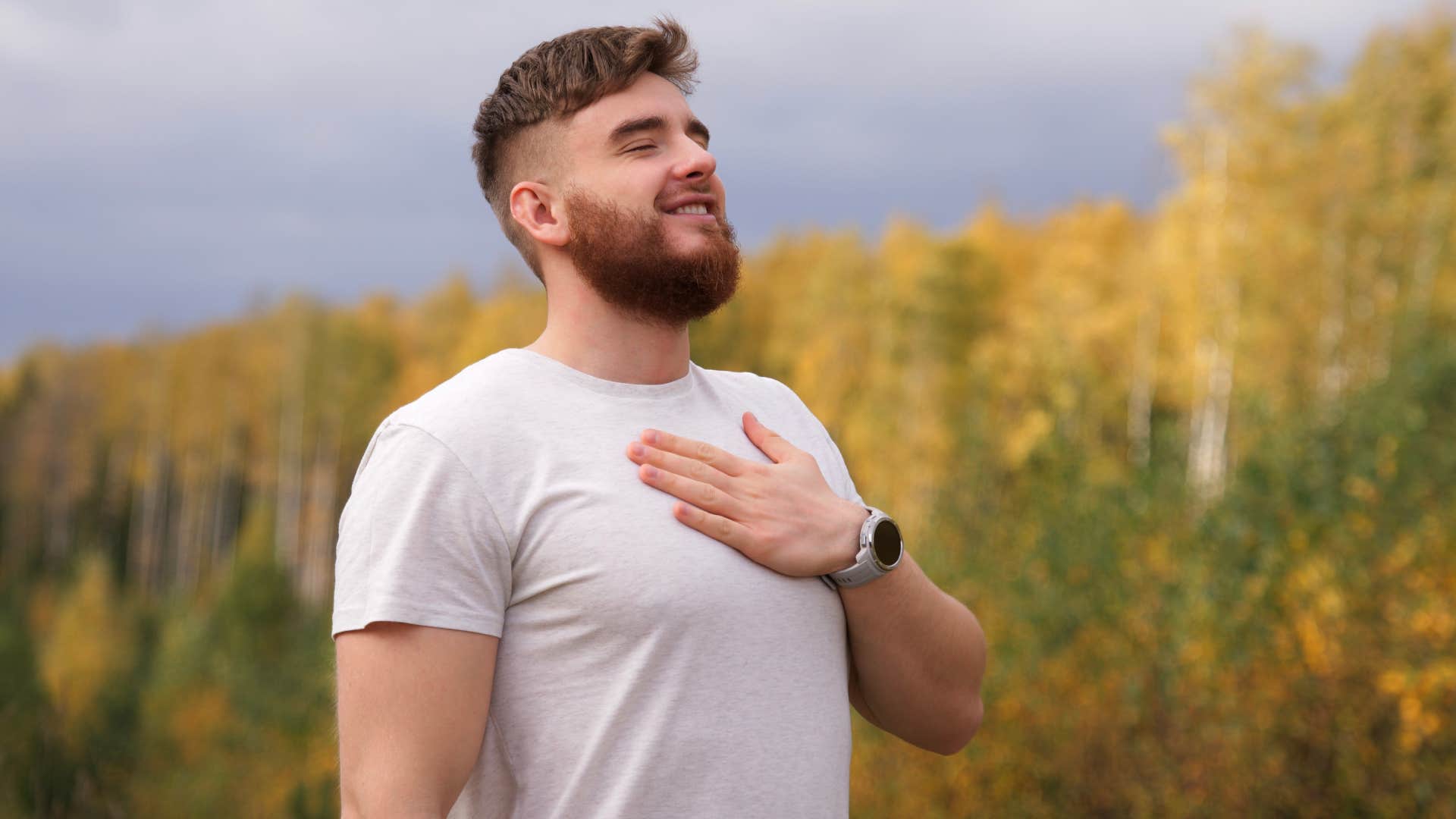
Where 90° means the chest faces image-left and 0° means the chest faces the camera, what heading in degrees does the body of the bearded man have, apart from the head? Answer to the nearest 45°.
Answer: approximately 315°

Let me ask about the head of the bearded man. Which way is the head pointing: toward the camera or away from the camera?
toward the camera
